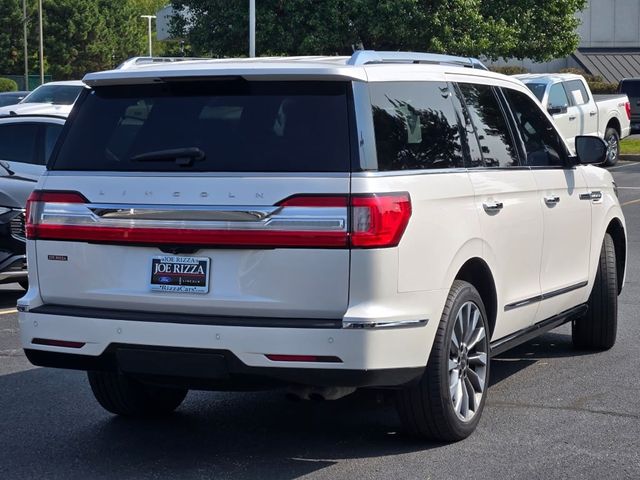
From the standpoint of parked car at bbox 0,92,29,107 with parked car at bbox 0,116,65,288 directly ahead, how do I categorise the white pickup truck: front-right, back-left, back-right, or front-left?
front-left

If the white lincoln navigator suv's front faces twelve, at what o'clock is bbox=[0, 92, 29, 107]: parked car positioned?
The parked car is roughly at 10 o'clock from the white lincoln navigator suv.

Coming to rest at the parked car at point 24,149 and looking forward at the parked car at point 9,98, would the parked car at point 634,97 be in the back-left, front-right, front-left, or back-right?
front-right

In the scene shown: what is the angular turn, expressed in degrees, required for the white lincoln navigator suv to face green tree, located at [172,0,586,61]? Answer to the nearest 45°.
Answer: approximately 45° to its left

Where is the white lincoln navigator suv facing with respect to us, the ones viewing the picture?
facing away from the viewer and to the right of the viewer

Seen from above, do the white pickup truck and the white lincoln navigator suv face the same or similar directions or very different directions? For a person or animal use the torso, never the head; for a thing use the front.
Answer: very different directions
